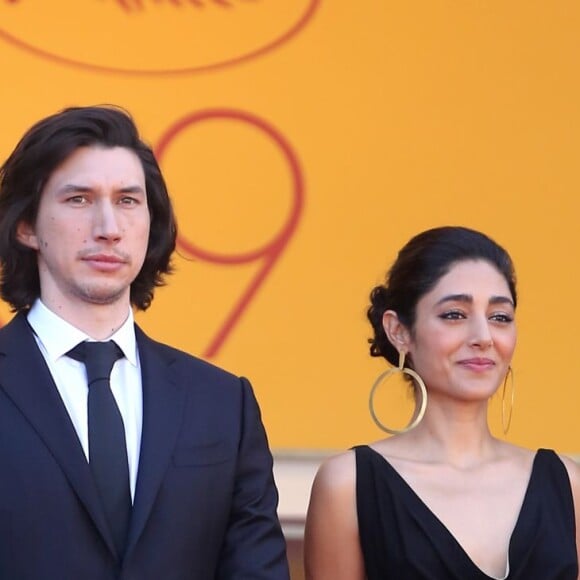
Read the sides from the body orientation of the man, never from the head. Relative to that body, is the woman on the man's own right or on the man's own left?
on the man's own left

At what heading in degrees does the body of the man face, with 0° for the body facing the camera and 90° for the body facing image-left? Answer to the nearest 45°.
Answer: approximately 0°
